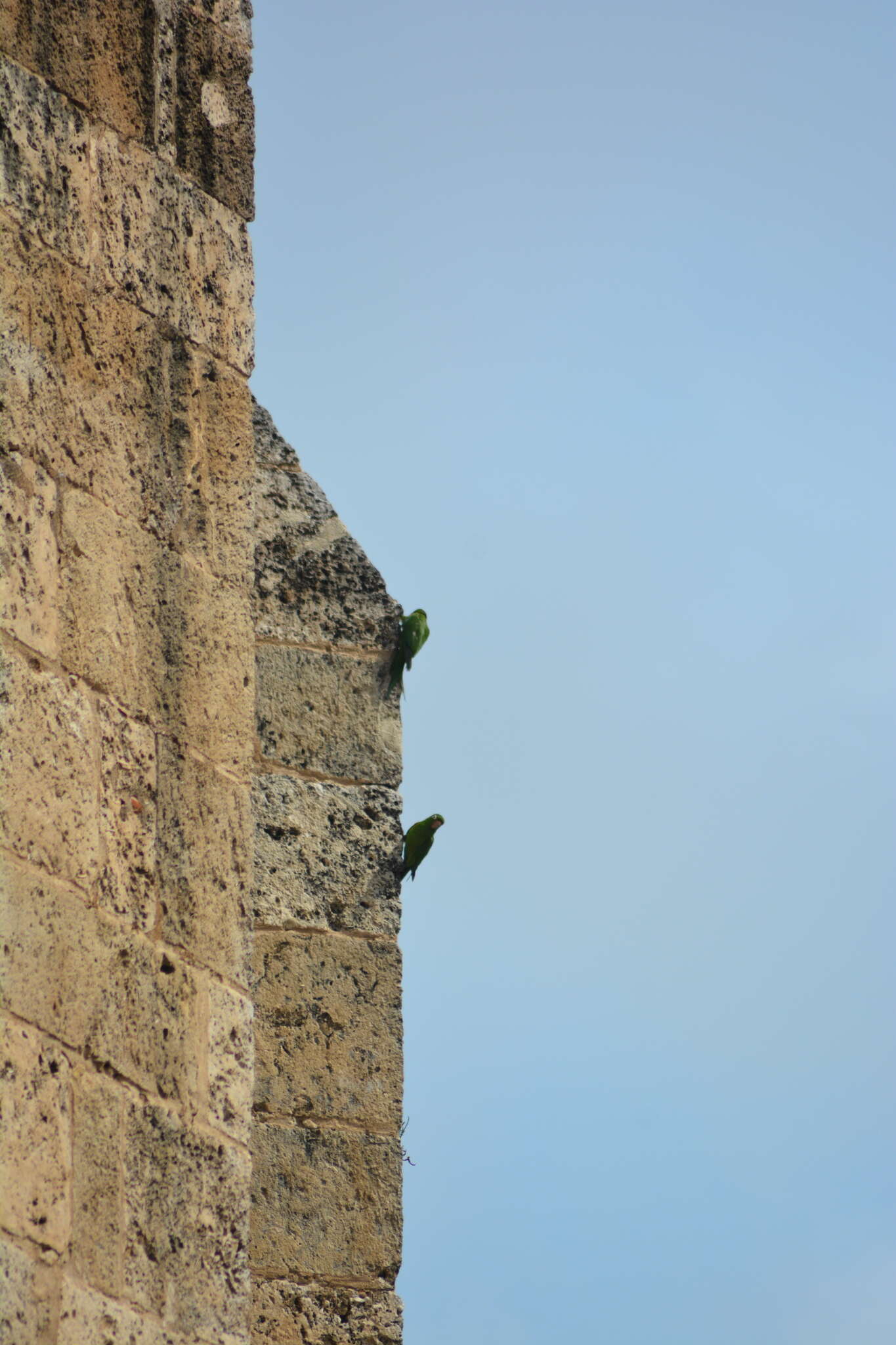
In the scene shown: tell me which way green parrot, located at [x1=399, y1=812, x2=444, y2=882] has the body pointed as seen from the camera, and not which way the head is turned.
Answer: to the viewer's right
